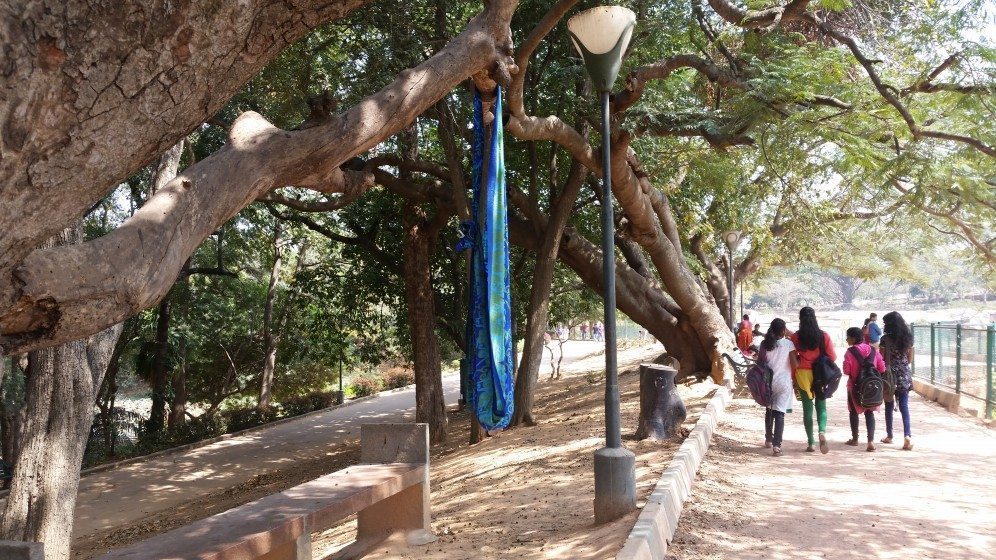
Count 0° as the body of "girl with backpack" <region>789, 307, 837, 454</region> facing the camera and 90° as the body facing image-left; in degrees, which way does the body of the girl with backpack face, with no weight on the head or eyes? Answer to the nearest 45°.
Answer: approximately 180°

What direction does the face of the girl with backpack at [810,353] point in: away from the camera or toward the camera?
away from the camera

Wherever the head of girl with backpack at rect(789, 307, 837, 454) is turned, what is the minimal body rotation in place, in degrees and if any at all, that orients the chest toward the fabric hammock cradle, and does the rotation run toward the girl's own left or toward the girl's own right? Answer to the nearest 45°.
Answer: approximately 135° to the girl's own left

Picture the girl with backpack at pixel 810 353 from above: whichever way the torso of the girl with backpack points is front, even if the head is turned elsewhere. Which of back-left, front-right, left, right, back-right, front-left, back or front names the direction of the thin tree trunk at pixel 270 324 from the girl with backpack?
front-left

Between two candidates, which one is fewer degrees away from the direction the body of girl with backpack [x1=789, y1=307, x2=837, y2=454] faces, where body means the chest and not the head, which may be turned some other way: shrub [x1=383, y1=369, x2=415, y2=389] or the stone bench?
the shrub

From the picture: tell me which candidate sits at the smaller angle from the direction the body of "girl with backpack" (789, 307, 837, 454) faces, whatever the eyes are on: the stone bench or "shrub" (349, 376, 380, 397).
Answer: the shrub

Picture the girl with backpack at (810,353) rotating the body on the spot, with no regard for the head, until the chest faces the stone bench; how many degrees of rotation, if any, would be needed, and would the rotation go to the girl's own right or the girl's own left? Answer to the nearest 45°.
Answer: approximately 135° to the girl's own left

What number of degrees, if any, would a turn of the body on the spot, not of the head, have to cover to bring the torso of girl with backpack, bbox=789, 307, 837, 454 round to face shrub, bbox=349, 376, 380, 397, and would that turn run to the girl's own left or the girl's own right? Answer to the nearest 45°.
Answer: approximately 45° to the girl's own left
